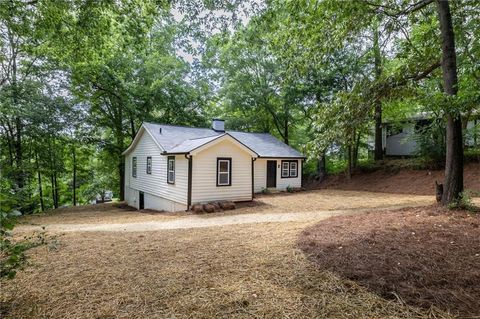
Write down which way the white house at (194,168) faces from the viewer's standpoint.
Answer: facing the viewer and to the right of the viewer

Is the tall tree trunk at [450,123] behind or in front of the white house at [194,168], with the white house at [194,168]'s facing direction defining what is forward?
in front

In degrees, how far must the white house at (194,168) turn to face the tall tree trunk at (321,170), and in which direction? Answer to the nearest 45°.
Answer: approximately 90° to its left

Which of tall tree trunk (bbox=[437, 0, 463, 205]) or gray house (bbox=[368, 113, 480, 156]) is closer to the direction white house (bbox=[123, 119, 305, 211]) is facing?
the tall tree trunk

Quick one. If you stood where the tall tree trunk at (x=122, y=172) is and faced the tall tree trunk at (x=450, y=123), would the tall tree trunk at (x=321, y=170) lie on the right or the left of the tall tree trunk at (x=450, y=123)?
left

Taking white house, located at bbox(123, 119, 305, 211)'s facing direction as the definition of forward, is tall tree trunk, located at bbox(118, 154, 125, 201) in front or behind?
behind
